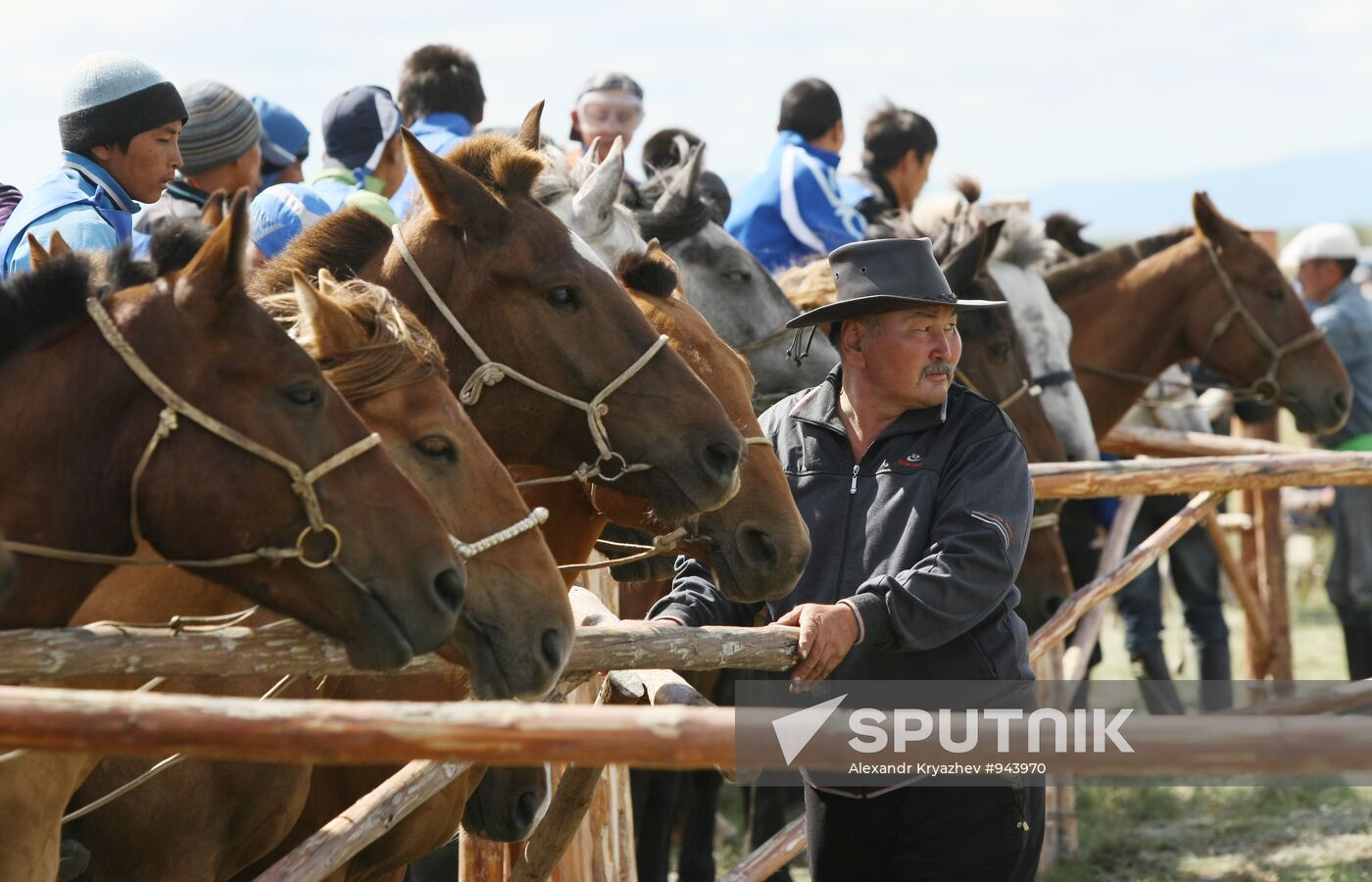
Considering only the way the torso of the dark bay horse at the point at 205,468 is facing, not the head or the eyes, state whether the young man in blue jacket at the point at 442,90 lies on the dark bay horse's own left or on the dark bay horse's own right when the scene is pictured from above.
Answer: on the dark bay horse's own left

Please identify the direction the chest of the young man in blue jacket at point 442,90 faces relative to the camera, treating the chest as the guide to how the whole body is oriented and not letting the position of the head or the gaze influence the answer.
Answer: away from the camera

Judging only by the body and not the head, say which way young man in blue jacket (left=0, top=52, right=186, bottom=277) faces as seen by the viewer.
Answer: to the viewer's right

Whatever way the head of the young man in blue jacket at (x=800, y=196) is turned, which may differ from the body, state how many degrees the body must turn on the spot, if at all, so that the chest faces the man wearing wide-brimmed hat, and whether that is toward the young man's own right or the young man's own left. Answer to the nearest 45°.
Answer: approximately 135° to the young man's own right

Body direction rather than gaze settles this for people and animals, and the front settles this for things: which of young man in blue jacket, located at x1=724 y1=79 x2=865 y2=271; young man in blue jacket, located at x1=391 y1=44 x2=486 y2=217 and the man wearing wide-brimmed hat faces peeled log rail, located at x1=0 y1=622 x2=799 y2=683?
the man wearing wide-brimmed hat

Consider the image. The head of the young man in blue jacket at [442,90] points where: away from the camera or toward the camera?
away from the camera

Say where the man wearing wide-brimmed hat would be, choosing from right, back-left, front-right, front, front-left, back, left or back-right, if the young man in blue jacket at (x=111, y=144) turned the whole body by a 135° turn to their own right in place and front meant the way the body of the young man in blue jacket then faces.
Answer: left

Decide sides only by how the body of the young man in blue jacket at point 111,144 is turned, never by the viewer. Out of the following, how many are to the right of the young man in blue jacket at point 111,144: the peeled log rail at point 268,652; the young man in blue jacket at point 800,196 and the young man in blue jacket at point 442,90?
1

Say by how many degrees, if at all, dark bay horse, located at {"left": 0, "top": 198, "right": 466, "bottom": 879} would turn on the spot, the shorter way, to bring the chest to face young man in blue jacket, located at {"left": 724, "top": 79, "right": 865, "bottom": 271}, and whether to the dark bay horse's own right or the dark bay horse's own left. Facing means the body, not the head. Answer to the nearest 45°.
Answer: approximately 45° to the dark bay horse's own left

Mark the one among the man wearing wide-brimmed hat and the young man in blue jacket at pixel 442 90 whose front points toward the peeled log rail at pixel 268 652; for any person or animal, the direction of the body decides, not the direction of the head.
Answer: the man wearing wide-brimmed hat

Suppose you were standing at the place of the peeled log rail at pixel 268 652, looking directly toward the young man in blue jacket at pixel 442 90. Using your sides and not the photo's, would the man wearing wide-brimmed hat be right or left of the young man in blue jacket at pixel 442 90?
right

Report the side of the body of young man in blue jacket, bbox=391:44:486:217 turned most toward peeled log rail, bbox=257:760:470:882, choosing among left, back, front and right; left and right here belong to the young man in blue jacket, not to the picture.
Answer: back

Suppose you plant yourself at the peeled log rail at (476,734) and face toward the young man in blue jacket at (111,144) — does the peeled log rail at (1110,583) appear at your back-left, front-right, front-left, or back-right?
front-right
